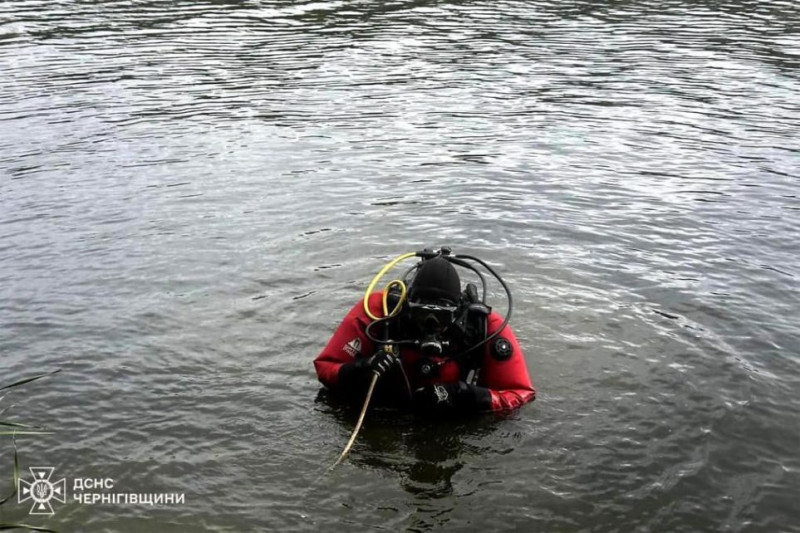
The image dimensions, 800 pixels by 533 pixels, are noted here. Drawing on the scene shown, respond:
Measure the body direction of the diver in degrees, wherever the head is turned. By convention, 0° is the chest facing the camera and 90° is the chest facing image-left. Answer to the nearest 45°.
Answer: approximately 0°
